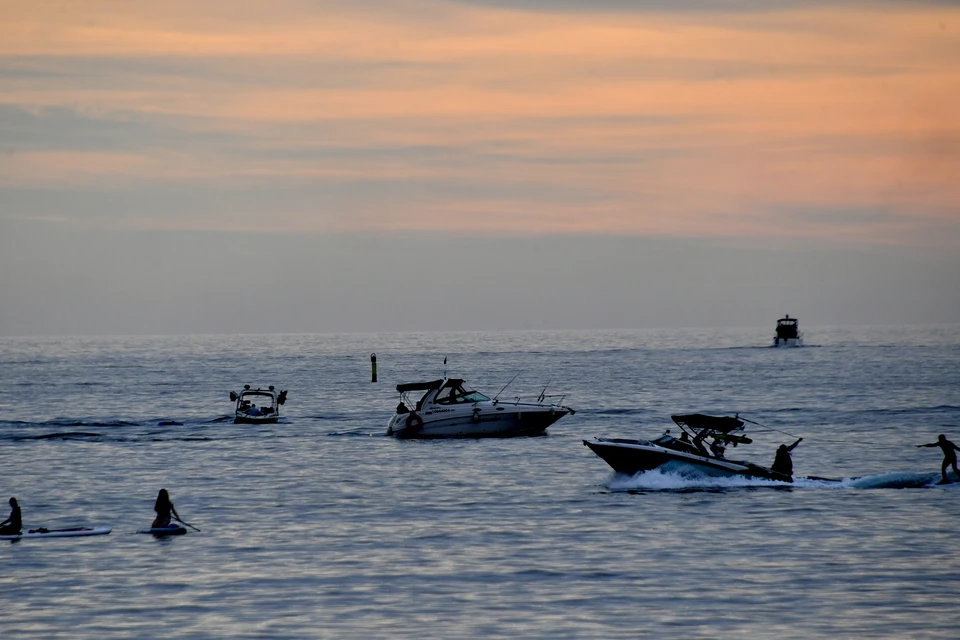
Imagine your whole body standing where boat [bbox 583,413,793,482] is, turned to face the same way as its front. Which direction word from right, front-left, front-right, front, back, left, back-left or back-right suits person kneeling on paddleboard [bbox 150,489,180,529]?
front-left

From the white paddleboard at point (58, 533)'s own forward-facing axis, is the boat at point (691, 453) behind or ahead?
ahead

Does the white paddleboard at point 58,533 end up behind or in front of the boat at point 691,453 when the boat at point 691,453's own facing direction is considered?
in front

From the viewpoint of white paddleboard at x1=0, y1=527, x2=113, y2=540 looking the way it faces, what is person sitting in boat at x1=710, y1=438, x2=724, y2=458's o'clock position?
The person sitting in boat is roughly at 12 o'clock from the white paddleboard.

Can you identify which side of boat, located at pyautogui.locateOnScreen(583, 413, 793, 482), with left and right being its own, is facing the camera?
left

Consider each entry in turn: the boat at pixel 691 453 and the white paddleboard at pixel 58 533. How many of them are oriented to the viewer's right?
1

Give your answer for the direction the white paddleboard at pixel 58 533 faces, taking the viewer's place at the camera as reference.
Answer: facing to the right of the viewer

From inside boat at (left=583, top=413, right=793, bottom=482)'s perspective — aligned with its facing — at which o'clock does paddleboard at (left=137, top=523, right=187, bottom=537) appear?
paddleboard at (left=137, top=523, right=187, bottom=537) is roughly at 11 o'clock from boat at (left=583, top=413, right=793, bottom=482).

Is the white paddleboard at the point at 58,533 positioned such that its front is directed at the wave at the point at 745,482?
yes
